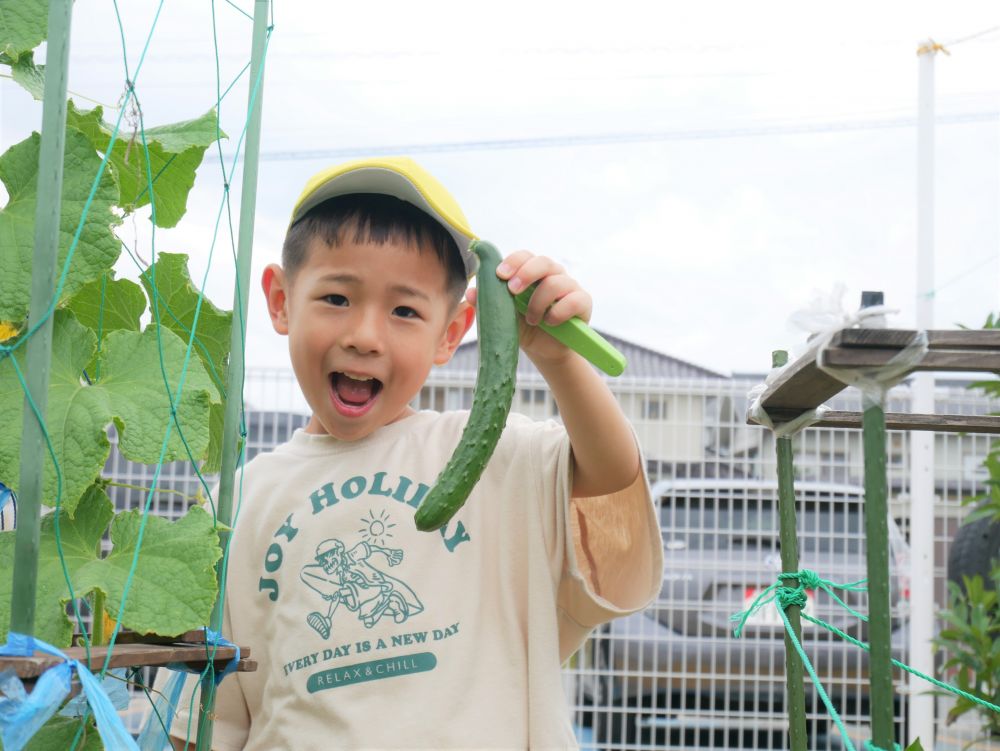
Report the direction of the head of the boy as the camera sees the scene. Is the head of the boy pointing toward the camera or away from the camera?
toward the camera

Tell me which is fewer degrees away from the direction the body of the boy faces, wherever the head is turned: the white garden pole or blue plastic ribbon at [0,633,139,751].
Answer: the blue plastic ribbon

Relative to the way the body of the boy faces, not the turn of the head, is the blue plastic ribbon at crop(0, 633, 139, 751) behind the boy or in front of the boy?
in front

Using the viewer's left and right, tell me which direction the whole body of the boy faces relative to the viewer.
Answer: facing the viewer

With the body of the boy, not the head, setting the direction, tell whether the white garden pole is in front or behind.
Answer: behind

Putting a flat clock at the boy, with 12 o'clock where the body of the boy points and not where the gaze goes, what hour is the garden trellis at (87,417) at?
The garden trellis is roughly at 1 o'clock from the boy.

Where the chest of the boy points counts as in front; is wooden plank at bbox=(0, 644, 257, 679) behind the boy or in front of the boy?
in front

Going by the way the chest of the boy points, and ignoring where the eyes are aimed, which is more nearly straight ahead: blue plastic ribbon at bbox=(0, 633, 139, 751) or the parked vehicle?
the blue plastic ribbon
